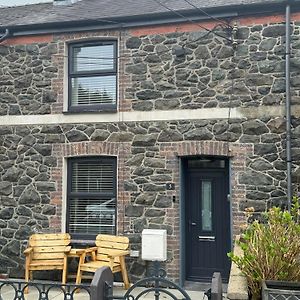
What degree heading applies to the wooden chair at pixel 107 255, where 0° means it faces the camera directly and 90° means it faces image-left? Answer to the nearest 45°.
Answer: approximately 45°

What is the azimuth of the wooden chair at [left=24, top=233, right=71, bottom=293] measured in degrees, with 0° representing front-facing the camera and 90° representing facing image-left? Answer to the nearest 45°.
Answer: approximately 0°

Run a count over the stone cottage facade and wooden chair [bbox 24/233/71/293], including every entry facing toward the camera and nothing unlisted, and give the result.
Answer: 2

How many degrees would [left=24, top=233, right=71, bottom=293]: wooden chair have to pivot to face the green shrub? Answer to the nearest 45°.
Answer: approximately 45° to its left

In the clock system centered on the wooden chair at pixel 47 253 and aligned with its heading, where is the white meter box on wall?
The white meter box on wall is roughly at 10 o'clock from the wooden chair.

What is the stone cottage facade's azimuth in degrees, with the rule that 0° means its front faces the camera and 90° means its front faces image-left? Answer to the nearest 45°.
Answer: approximately 0°
